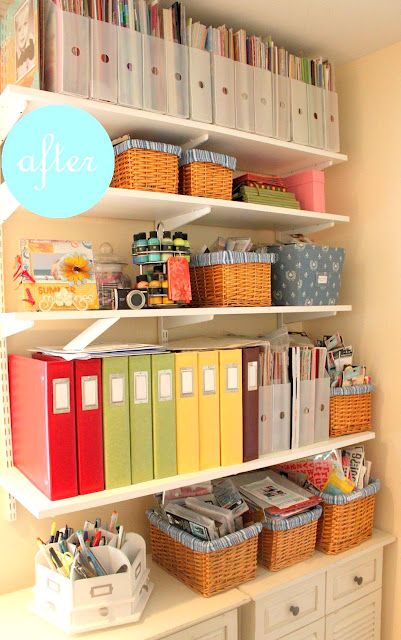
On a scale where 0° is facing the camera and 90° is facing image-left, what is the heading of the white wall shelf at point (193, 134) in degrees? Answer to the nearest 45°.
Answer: approximately 315°

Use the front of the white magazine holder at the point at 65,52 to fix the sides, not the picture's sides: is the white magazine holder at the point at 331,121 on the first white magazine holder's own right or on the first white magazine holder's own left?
on the first white magazine holder's own left

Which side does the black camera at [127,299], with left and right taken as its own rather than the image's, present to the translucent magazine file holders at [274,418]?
left

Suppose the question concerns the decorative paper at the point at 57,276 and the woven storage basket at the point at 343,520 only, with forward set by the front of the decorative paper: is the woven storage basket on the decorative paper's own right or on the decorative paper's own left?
on the decorative paper's own left
